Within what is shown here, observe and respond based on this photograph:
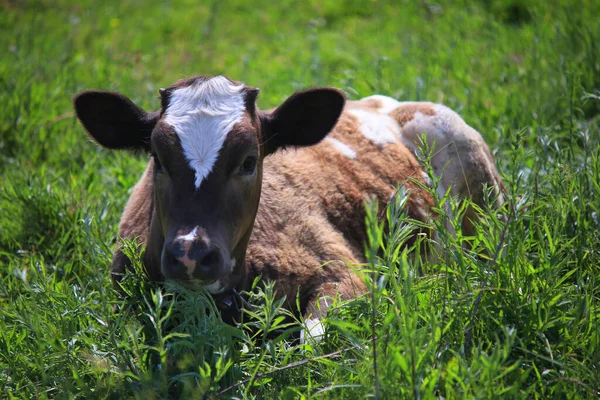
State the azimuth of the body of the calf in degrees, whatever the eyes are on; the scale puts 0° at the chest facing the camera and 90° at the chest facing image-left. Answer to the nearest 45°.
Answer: approximately 45°
